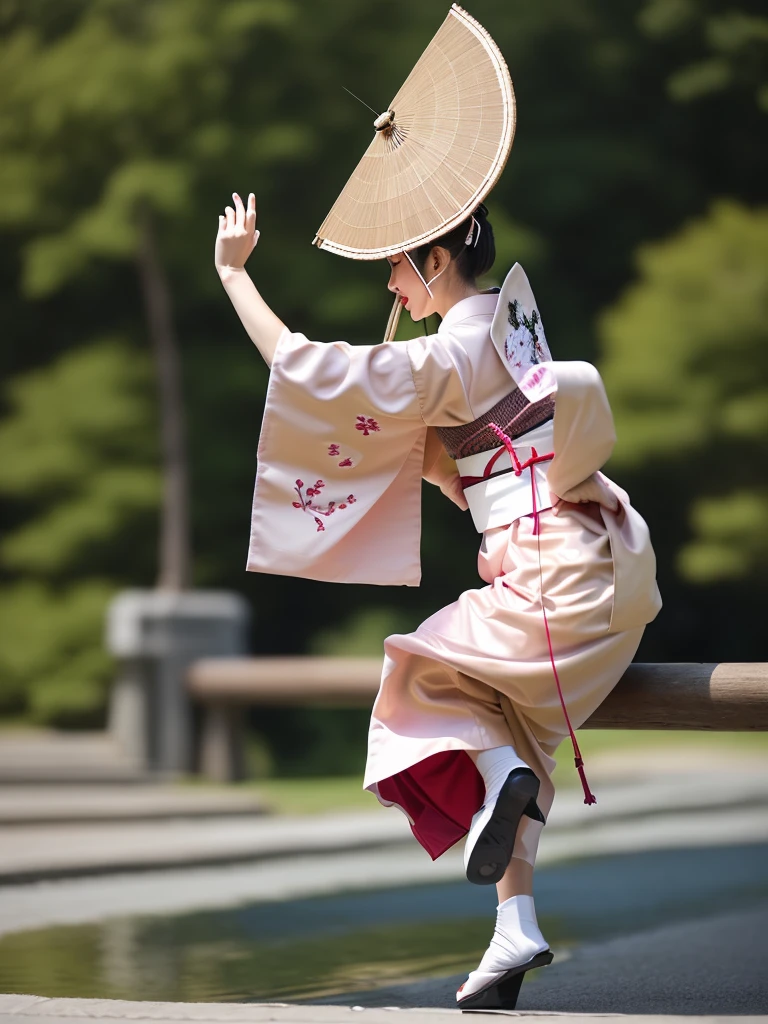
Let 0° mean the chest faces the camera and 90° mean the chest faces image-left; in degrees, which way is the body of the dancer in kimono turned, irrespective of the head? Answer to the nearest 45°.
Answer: approximately 90°

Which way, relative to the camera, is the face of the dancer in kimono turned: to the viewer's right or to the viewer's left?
to the viewer's left
